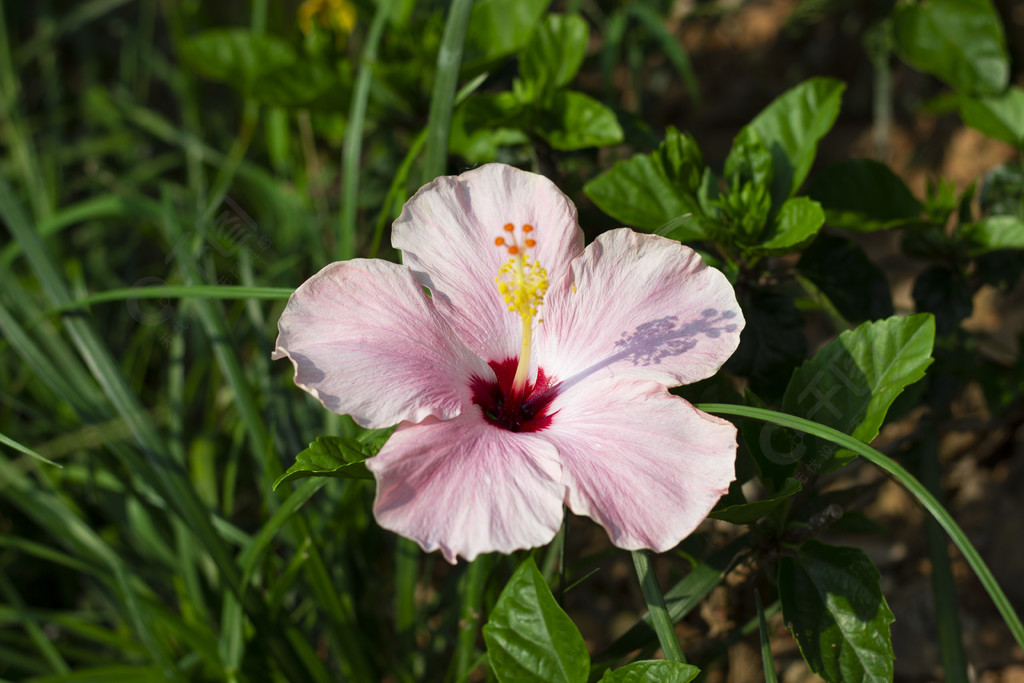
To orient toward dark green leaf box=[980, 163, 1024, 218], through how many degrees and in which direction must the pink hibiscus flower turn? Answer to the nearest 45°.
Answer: approximately 135° to its left

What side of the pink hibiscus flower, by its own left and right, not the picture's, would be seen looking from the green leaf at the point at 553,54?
back

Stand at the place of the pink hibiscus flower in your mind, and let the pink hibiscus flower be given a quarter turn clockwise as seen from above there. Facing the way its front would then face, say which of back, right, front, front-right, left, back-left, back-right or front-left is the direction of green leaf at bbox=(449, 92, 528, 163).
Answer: right

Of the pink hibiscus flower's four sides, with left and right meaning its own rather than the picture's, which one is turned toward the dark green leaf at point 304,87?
back

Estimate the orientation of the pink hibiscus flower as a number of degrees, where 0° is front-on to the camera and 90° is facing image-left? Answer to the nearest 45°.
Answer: approximately 0°

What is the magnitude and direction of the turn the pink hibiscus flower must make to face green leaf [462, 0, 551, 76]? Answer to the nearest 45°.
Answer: approximately 180°
